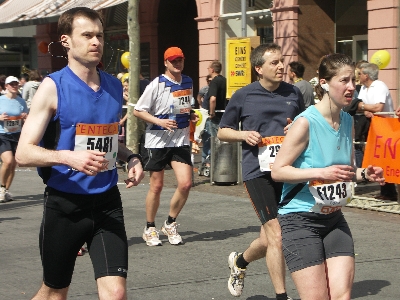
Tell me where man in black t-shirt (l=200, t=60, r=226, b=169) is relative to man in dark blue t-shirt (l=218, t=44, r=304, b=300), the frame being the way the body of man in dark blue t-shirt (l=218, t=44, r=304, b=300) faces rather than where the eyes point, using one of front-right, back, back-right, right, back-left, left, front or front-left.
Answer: back-left

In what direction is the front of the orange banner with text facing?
toward the camera

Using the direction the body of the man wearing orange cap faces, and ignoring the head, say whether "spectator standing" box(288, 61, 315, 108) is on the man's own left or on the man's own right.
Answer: on the man's own left

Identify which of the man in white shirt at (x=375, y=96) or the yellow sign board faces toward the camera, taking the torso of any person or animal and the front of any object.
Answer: the yellow sign board

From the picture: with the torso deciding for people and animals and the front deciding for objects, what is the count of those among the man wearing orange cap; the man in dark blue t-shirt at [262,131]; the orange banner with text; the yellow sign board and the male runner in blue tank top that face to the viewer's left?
0

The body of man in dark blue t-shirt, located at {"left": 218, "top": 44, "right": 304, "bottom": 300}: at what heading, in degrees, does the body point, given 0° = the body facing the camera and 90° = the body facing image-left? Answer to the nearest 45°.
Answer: approximately 315°

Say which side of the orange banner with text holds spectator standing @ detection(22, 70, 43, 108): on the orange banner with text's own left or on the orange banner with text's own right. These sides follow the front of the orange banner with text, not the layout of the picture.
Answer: on the orange banner with text's own right

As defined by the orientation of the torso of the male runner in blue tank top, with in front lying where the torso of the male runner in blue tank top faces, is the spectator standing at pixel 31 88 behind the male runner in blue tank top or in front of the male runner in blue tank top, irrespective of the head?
behind

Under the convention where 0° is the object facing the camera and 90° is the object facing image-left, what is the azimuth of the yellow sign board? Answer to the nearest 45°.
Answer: approximately 0°

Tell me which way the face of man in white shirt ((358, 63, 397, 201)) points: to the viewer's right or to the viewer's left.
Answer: to the viewer's left

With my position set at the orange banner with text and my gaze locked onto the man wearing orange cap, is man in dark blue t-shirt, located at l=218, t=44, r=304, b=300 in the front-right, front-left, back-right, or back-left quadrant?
front-left

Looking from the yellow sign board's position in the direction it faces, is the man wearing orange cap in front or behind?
in front

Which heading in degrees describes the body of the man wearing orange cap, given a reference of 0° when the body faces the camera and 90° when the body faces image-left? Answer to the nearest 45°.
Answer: approximately 315°

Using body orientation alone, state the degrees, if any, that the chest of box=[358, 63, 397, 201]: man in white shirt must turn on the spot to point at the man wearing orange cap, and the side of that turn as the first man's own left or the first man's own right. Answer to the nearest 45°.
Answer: approximately 45° to the first man's own left
